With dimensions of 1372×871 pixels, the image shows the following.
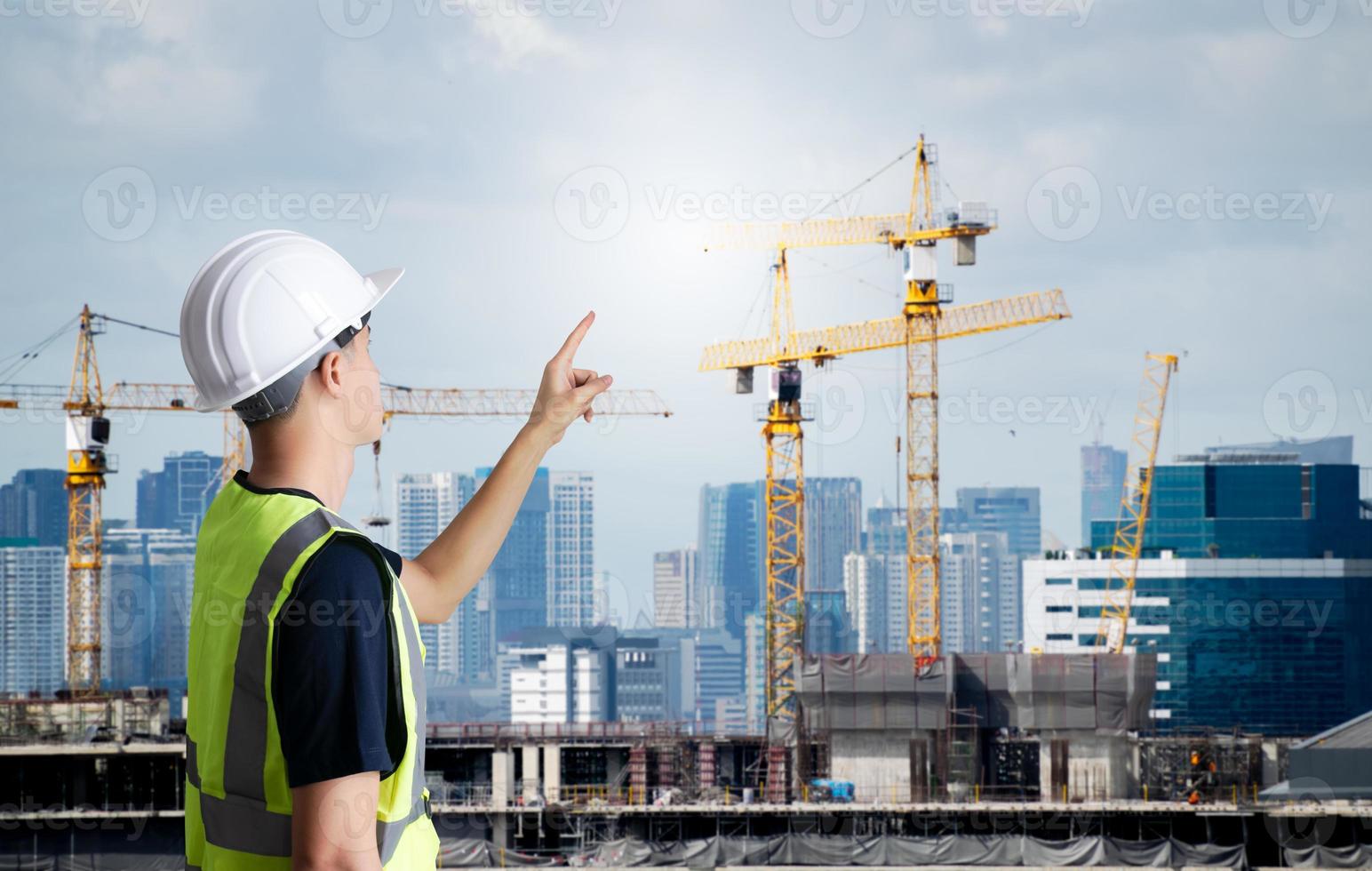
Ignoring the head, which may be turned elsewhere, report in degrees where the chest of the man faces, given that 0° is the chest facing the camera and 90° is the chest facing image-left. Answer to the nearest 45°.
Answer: approximately 225°

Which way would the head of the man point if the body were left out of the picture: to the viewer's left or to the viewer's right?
to the viewer's right
